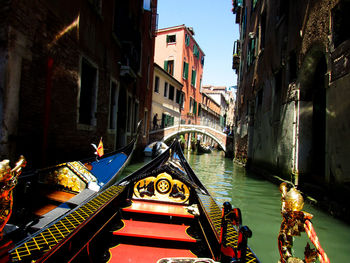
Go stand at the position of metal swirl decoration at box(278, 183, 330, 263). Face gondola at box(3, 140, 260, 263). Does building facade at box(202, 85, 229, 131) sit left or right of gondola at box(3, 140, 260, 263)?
right

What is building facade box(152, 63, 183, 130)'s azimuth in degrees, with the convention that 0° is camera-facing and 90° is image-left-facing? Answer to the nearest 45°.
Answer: approximately 315°

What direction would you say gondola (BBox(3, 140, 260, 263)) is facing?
away from the camera

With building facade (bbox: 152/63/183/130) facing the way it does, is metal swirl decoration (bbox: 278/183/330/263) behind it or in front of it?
in front

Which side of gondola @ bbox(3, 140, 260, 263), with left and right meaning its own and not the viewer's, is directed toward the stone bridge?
front

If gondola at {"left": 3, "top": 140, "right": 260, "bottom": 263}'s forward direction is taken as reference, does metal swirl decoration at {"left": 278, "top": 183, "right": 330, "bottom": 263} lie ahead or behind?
behind

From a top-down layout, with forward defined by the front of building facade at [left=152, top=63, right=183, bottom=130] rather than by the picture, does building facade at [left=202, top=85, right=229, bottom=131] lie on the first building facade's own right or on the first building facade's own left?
on the first building facade's own left

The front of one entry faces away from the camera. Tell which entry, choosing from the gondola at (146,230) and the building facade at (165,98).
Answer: the gondola
